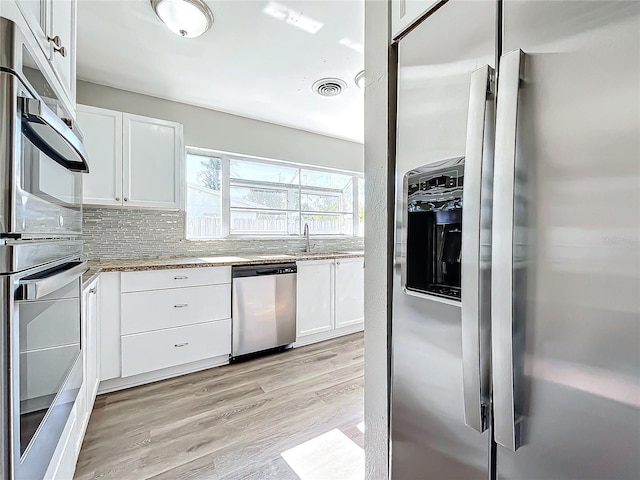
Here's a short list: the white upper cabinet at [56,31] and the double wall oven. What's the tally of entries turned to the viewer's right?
2

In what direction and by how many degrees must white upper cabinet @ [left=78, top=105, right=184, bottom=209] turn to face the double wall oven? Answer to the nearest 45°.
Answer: approximately 45° to its right

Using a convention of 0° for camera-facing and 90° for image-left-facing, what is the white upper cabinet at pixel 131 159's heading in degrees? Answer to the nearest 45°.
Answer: approximately 315°

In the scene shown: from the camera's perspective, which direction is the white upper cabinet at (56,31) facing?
to the viewer's right

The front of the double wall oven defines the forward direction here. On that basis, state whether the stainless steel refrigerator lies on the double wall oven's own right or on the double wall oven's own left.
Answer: on the double wall oven's own right

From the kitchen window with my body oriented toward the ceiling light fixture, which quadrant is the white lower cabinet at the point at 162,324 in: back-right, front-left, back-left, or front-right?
front-right

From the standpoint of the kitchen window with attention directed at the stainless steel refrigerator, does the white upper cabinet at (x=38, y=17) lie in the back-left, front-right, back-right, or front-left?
front-right

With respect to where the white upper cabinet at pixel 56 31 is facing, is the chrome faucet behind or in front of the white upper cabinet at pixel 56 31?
in front

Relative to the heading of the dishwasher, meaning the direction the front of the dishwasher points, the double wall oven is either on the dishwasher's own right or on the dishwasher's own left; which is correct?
on the dishwasher's own right

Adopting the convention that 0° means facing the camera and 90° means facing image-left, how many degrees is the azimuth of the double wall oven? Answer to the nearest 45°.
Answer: approximately 270°

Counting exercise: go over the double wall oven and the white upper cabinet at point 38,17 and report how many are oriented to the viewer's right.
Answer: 2

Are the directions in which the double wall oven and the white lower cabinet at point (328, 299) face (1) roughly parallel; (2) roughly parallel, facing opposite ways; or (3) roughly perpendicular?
roughly perpendicular
